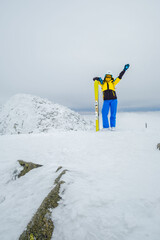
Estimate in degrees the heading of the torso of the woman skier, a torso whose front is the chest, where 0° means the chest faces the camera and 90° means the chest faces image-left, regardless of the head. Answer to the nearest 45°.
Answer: approximately 0°

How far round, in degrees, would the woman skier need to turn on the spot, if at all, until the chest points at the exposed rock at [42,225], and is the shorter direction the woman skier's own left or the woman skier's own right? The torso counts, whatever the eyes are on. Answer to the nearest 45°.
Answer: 0° — they already face it

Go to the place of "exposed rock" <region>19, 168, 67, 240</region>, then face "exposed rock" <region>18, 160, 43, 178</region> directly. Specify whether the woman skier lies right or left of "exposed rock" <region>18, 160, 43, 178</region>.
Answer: right
